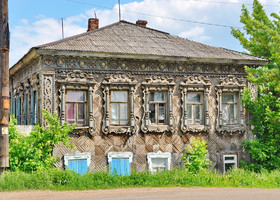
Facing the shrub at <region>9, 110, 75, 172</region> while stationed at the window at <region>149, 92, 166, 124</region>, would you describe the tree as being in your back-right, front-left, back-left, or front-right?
back-left

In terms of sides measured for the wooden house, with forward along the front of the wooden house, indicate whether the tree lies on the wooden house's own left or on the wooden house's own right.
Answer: on the wooden house's own left

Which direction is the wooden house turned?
toward the camera

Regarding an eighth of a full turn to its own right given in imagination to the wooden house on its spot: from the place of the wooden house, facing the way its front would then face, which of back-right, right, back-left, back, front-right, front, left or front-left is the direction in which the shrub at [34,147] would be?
front
